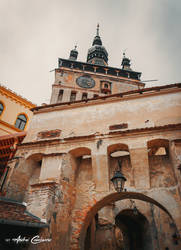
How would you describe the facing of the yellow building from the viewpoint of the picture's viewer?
facing the viewer and to the right of the viewer

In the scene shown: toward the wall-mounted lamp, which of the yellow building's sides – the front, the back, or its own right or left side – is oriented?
front
